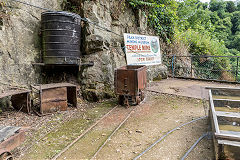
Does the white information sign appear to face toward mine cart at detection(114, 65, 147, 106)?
yes

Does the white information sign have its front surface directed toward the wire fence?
no

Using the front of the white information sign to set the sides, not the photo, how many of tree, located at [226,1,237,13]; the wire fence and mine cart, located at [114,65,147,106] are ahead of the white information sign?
1

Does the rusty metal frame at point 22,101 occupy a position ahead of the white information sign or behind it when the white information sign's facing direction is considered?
ahead

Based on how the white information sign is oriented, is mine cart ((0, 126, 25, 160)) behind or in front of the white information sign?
in front

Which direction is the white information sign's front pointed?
toward the camera

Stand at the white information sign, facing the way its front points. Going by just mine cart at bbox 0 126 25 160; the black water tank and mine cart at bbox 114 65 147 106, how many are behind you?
0

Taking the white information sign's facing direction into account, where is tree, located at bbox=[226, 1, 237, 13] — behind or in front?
behind

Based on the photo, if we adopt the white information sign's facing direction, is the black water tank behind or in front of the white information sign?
in front
